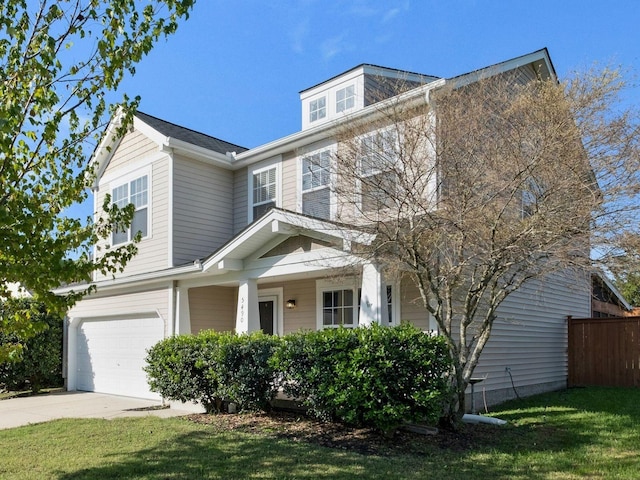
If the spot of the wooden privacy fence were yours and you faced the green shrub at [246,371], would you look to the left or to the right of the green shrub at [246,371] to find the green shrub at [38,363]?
right

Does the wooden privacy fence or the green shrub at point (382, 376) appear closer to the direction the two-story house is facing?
the green shrub

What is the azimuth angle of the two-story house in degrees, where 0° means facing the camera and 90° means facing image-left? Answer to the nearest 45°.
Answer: approximately 45°

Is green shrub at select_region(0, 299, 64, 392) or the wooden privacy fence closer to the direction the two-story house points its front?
the green shrub

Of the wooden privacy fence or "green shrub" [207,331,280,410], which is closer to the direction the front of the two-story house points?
the green shrub

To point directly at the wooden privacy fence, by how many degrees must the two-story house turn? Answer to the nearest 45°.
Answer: approximately 135° to its left

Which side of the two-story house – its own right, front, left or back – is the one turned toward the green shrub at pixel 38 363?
right
